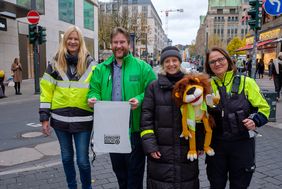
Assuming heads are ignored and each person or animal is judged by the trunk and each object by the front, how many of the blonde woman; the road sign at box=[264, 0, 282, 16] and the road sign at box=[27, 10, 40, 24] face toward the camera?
3

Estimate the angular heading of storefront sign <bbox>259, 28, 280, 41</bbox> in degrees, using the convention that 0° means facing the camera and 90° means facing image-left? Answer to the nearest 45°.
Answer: approximately 45°

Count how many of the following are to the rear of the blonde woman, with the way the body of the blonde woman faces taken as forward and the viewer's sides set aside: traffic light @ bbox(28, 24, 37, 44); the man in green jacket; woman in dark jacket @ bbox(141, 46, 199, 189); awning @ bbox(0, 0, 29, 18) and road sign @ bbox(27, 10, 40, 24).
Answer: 3

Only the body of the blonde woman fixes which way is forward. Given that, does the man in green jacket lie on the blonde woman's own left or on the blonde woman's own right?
on the blonde woman's own left

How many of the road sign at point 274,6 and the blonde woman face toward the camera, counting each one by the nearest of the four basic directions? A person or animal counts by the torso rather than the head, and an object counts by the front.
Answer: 2

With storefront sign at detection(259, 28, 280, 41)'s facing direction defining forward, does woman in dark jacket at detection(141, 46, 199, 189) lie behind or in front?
in front

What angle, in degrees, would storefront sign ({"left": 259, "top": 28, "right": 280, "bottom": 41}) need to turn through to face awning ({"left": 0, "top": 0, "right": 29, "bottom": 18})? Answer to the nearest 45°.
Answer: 0° — it already faces it

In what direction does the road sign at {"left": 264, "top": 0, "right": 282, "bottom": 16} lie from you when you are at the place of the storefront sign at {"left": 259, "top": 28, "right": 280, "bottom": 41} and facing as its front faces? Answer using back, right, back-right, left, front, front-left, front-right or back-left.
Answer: front-left

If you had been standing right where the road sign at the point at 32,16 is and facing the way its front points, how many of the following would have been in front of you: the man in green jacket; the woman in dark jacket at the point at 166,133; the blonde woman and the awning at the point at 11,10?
3

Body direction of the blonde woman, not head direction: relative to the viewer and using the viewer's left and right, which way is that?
facing the viewer

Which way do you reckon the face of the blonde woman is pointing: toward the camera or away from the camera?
toward the camera

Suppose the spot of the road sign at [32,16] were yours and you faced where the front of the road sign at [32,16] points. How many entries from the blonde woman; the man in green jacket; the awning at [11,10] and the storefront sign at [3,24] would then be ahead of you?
2

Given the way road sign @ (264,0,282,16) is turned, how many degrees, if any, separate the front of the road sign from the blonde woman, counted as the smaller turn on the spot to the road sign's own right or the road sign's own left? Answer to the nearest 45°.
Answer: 0° — it already faces them
